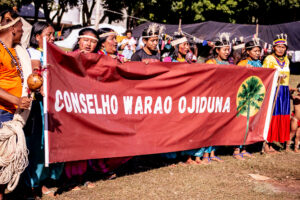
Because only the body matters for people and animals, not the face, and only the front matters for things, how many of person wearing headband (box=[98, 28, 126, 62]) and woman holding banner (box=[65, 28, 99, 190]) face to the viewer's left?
0

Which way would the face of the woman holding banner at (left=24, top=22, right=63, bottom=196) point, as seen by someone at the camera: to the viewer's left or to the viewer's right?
to the viewer's right

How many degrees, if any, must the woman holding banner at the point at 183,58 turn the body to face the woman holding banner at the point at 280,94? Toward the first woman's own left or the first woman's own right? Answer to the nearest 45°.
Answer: approximately 90° to the first woman's own left

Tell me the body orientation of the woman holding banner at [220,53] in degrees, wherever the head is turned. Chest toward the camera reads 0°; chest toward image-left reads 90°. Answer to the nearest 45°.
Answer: approximately 315°

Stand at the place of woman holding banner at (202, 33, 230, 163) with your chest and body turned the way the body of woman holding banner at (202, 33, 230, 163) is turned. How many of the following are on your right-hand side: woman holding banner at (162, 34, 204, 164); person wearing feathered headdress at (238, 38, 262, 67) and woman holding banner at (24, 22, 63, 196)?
2

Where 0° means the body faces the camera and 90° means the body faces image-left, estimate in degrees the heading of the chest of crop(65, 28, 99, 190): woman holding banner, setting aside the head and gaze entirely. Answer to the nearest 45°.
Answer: approximately 315°

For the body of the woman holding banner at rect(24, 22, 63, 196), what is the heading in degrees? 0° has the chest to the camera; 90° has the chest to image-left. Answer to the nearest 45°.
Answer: approximately 270°

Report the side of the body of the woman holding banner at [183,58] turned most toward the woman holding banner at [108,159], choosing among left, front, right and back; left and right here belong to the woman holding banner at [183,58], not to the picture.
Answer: right

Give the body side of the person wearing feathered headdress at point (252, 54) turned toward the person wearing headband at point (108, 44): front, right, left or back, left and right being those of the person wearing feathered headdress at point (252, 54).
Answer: right

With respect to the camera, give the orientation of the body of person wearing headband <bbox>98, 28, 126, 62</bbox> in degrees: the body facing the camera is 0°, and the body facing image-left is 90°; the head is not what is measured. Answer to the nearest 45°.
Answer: approximately 315°

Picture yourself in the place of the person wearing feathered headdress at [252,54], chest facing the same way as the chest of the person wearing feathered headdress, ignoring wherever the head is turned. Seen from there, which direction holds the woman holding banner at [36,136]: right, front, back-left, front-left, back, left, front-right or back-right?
right

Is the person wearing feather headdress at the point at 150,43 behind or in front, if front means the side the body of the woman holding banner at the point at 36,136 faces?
in front

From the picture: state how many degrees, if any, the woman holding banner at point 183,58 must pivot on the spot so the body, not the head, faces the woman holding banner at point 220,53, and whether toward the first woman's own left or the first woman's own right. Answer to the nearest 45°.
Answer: approximately 90° to the first woman's own left

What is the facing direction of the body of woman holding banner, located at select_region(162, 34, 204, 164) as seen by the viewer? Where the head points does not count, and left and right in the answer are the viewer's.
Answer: facing the viewer and to the right of the viewer
